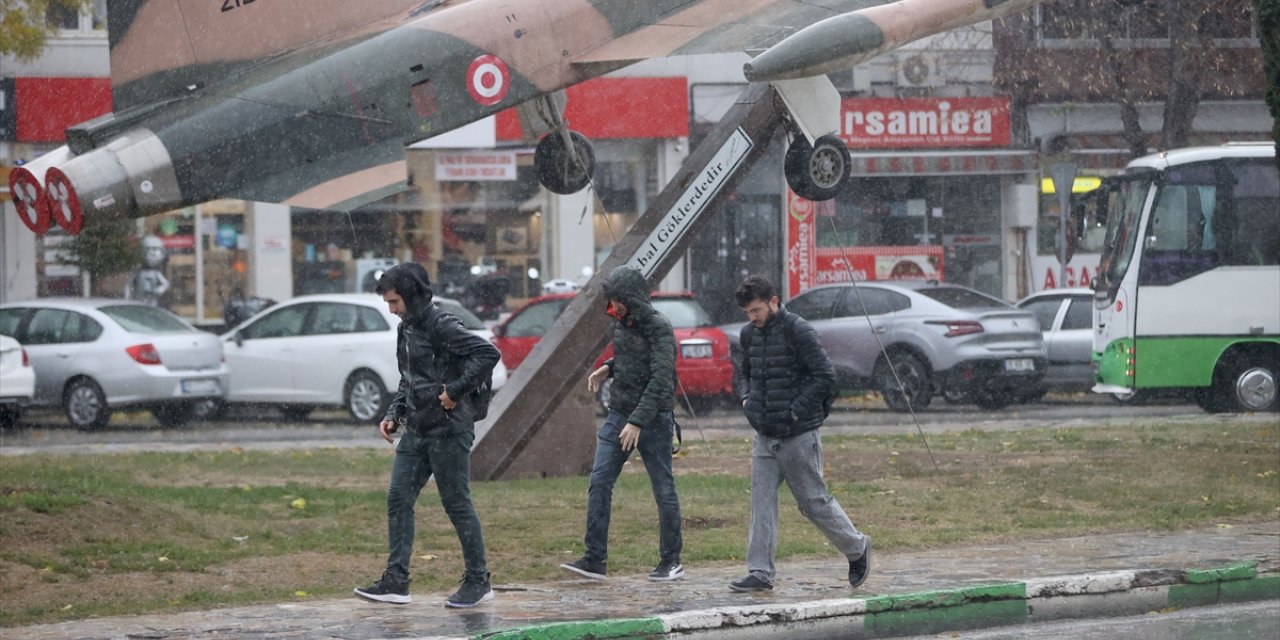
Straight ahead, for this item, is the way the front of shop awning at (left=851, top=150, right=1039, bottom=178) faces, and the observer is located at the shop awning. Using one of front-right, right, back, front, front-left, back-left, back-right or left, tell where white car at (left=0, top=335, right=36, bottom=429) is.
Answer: front-right

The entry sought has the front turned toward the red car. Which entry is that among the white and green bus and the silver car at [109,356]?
the white and green bus

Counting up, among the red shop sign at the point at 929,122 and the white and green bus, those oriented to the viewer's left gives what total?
1

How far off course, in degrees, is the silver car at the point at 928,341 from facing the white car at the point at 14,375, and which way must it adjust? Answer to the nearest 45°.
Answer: approximately 45° to its left

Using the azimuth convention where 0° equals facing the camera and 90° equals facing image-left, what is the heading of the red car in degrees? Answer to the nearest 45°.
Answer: approximately 135°

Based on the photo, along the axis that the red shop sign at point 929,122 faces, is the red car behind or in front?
in front

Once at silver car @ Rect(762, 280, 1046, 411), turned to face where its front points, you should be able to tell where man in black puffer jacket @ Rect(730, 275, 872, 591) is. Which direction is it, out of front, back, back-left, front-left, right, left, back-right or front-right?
back-left

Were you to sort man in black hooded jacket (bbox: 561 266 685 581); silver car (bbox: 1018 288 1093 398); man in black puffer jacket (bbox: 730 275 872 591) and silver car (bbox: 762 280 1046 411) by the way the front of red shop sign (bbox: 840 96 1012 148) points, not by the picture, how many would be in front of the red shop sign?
4

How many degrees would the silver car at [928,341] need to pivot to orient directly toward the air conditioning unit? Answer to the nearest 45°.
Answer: approximately 45° to its right

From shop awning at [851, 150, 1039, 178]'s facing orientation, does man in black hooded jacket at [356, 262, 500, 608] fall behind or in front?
in front

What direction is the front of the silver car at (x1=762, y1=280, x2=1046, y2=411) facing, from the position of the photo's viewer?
facing away from the viewer and to the left of the viewer

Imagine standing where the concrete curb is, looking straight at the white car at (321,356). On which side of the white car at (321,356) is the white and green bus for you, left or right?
right

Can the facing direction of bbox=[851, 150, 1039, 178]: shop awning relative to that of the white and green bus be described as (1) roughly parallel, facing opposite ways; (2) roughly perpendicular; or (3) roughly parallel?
roughly perpendicular

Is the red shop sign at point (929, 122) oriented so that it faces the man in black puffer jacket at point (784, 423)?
yes

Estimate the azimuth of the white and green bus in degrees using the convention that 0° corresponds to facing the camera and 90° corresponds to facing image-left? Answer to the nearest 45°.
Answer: approximately 90°
